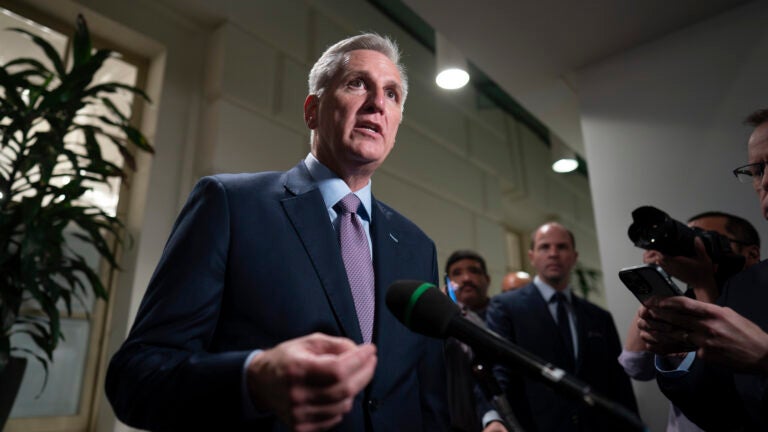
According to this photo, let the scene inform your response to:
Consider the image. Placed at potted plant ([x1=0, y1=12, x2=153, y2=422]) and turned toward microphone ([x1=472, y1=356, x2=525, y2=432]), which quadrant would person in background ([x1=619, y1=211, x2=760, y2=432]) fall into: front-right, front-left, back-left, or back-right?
front-left

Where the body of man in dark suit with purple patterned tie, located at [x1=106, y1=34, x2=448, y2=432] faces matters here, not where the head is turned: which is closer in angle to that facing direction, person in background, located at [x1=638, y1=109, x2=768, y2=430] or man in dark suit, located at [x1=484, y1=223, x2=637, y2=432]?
the person in background

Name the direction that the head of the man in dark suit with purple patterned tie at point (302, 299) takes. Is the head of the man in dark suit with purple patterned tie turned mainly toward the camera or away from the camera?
toward the camera

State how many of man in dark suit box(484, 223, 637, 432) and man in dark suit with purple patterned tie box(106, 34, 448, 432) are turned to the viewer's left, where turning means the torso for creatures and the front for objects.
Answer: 0

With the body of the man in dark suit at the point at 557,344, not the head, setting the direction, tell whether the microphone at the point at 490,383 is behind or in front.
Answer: in front

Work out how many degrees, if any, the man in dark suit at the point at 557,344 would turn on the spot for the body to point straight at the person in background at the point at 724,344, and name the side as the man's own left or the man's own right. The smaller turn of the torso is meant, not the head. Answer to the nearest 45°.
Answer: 0° — they already face them

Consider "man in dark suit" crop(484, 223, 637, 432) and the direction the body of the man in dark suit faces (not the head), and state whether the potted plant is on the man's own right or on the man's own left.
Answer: on the man's own right

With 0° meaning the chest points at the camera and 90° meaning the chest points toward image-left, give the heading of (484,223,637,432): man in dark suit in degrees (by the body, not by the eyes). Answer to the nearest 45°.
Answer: approximately 0°

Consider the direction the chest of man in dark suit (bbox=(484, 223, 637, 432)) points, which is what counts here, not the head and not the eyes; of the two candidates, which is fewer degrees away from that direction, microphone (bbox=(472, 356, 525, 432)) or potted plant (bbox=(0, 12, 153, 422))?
the microphone

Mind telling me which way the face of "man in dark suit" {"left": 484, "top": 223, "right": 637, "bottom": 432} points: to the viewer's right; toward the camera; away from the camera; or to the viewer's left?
toward the camera

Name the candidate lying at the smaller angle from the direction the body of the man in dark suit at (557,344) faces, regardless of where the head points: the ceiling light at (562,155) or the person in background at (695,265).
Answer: the person in background

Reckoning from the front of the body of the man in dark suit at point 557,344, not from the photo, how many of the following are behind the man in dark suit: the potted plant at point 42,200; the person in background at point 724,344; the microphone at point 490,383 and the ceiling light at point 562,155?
1

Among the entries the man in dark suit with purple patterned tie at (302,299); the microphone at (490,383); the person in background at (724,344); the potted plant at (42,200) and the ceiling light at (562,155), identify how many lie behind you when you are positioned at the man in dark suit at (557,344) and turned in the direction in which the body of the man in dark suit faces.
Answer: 1

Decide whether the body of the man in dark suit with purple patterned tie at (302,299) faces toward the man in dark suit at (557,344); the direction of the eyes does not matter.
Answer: no

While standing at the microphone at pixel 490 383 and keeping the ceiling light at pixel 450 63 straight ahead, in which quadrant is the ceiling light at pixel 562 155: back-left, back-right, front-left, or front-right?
front-right

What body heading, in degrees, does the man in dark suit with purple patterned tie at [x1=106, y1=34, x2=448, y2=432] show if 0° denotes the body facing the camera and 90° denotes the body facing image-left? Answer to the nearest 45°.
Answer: approximately 315°

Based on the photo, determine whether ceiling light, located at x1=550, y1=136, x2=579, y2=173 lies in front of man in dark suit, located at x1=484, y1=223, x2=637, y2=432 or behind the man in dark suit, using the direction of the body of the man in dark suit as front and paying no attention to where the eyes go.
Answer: behind
